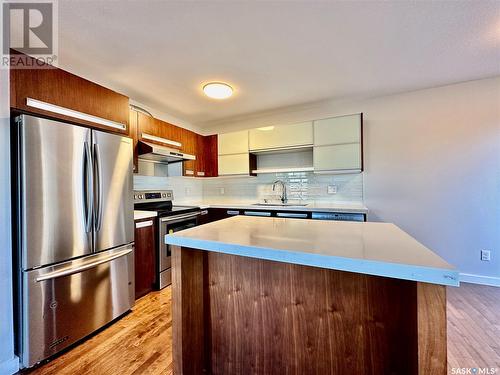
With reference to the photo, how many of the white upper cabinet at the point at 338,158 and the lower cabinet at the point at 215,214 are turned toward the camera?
2

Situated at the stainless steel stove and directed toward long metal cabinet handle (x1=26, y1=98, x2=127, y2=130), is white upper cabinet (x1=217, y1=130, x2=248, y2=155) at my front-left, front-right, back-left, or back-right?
back-left

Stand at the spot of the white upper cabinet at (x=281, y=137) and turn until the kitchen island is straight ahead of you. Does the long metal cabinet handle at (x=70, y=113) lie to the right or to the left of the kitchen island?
right

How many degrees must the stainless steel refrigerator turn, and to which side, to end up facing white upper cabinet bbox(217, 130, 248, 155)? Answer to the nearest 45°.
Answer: approximately 45° to its left

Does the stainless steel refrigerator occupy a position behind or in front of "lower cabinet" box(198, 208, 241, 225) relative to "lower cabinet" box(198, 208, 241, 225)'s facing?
in front

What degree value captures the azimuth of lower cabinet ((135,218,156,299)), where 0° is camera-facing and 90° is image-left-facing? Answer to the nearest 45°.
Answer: approximately 315°

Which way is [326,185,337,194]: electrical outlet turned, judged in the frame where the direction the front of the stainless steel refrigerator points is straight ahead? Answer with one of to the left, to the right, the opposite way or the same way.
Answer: to the right

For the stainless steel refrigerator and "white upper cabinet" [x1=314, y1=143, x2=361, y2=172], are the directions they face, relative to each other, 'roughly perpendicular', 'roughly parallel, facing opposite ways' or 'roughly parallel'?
roughly perpendicular

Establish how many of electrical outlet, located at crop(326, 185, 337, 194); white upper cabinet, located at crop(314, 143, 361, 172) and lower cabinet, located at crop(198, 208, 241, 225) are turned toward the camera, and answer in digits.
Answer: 3

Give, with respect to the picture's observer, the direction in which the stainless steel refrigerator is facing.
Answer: facing the viewer and to the right of the viewer

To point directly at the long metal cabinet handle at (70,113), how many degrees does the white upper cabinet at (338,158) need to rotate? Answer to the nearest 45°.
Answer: approximately 45° to its right

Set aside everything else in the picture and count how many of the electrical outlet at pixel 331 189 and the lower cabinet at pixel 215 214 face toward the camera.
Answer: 2

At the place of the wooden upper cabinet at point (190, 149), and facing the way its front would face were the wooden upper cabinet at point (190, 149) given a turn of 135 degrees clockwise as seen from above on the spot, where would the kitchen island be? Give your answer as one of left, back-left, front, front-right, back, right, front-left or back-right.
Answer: left

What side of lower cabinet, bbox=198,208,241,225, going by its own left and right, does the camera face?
front
